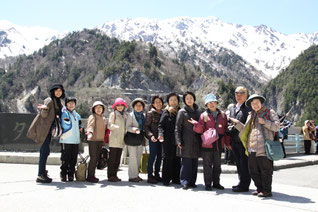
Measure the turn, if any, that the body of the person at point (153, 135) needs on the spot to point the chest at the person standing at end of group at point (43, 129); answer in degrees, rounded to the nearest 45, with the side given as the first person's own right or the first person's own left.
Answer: approximately 135° to the first person's own right

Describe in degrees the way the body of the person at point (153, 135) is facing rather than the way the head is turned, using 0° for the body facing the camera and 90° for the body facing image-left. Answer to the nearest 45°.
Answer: approximately 315°

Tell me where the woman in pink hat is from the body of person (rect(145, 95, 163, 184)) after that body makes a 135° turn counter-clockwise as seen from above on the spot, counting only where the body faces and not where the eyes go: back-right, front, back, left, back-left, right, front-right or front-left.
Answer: left

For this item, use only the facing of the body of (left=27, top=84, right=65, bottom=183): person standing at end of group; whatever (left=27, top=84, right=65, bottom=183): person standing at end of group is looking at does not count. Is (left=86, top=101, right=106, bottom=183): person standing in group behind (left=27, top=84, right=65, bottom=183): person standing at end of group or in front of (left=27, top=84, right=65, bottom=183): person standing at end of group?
in front

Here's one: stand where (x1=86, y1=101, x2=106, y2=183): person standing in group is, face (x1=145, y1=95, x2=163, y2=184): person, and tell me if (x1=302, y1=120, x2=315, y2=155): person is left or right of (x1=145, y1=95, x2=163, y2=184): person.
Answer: left

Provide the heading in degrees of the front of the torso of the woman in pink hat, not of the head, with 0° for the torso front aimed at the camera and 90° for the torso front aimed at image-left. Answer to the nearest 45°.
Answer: approximately 315°

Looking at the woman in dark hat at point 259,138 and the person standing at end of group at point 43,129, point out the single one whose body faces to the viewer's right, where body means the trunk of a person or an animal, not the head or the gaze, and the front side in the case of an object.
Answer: the person standing at end of group

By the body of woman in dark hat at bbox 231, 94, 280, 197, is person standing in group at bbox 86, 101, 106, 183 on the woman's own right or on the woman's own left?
on the woman's own right
